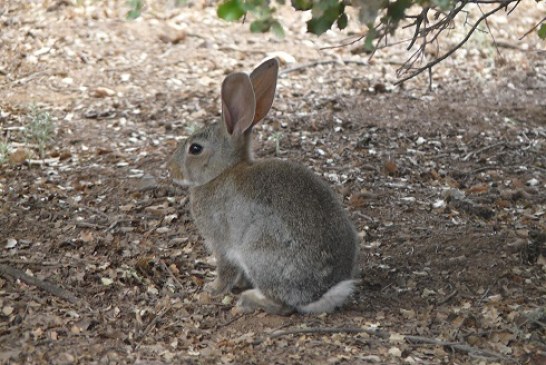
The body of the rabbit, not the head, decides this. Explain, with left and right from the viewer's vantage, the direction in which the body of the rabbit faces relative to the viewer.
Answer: facing to the left of the viewer

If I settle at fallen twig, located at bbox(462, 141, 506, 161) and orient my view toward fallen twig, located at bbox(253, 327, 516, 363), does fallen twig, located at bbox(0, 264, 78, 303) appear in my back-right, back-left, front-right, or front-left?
front-right

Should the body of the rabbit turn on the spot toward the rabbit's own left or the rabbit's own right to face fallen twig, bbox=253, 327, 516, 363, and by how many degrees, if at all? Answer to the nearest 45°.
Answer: approximately 135° to the rabbit's own left

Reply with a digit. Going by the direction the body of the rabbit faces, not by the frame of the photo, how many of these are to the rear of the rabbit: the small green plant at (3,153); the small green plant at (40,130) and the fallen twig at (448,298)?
1

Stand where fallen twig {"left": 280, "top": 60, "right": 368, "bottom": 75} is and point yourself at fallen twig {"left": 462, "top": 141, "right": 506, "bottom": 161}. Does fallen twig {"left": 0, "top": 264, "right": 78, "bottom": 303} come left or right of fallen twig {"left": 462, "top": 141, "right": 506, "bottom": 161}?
right

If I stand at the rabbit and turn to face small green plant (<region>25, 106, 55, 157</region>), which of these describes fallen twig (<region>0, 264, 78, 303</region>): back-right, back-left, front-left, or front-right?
front-left

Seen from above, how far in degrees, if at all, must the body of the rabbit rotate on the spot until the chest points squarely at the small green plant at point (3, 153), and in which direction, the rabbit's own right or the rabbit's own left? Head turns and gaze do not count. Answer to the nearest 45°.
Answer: approximately 45° to the rabbit's own right

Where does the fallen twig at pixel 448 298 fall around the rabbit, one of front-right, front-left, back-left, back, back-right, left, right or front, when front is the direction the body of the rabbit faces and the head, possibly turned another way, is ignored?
back

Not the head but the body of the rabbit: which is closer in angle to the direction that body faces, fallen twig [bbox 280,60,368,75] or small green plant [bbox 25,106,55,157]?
the small green plant

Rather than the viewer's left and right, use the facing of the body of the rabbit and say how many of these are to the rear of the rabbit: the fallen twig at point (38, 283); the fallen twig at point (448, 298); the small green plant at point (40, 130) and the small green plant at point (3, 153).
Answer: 1

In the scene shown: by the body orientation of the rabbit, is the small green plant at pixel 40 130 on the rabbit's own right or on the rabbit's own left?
on the rabbit's own right

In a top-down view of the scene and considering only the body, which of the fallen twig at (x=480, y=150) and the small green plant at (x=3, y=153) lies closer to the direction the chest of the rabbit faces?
the small green plant

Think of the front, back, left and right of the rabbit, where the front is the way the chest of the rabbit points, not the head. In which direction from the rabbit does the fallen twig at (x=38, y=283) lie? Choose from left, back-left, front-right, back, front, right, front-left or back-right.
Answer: front
